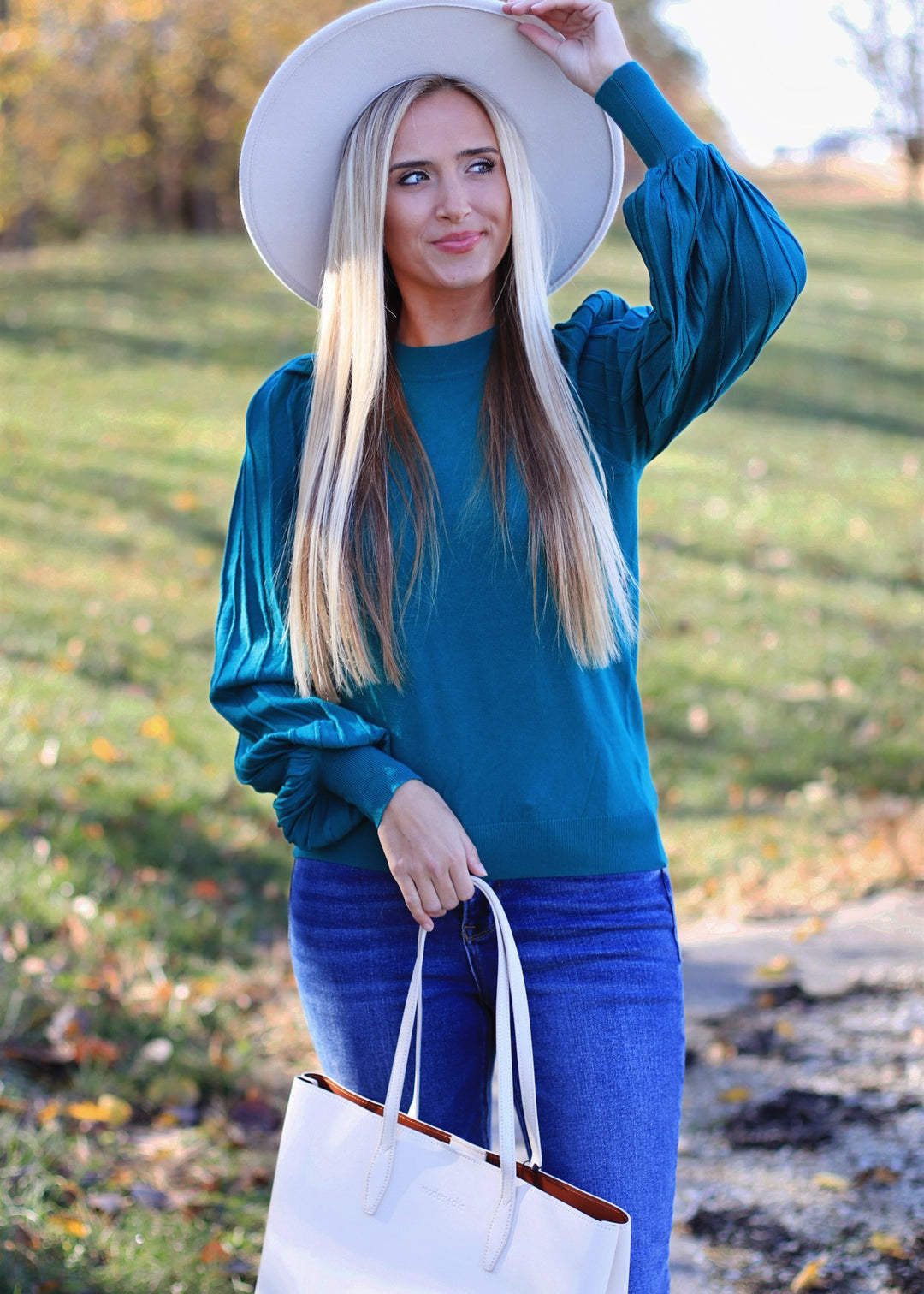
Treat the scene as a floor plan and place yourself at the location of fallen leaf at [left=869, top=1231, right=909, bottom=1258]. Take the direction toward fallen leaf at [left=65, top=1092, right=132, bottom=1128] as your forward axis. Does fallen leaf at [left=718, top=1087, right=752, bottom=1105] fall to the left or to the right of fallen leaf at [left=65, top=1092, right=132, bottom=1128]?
right

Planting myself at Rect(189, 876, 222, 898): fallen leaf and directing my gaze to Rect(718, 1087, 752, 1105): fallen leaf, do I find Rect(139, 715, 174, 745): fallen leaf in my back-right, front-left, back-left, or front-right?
back-left

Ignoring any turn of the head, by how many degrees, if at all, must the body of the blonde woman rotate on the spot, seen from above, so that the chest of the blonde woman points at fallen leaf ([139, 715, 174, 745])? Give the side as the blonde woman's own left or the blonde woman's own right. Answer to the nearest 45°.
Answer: approximately 180°

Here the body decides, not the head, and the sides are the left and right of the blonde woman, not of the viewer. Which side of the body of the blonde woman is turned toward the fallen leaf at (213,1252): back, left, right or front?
back

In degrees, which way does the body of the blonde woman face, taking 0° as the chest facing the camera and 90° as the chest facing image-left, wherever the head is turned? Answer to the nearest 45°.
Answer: approximately 0°

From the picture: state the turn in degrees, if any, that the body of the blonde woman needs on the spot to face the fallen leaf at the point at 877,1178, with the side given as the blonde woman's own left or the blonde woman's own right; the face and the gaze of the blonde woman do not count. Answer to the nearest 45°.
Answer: approximately 135° to the blonde woman's own left

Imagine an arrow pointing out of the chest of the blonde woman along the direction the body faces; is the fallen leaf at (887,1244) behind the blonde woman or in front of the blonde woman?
behind

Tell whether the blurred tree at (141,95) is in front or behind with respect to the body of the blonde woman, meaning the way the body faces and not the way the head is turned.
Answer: behind
